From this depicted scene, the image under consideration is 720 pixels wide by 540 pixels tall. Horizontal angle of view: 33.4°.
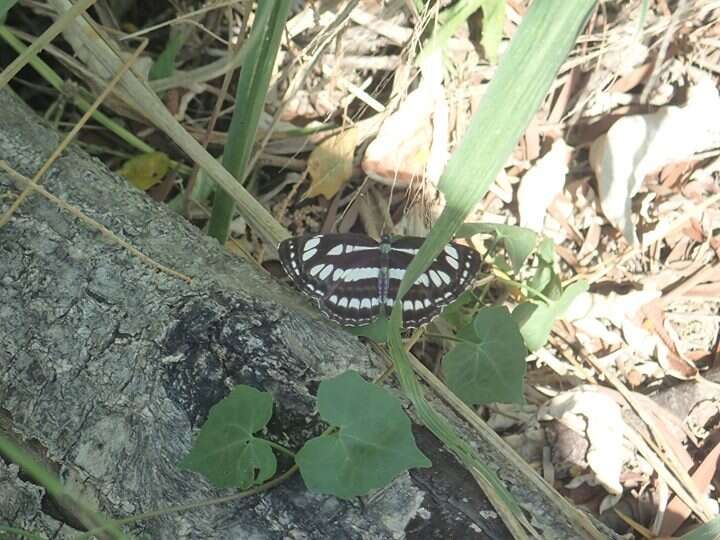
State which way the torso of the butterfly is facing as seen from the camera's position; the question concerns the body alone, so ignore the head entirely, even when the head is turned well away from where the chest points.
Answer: away from the camera
